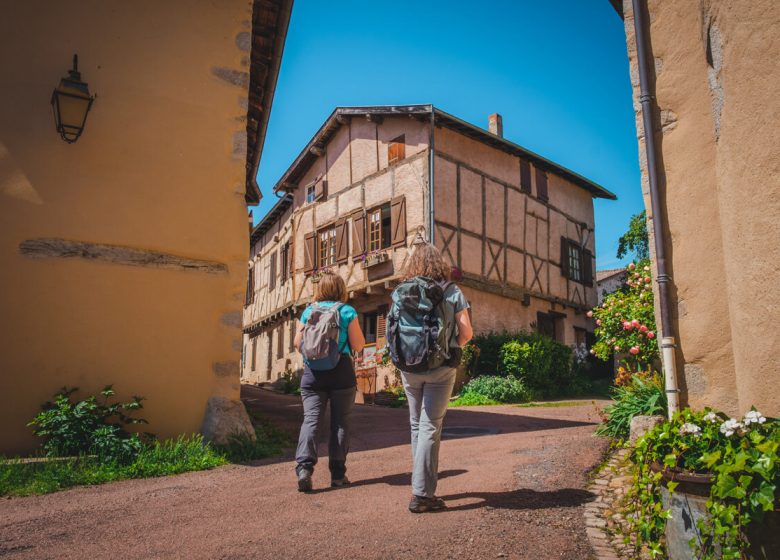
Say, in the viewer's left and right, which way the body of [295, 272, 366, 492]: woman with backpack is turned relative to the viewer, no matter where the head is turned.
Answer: facing away from the viewer and to the right of the viewer

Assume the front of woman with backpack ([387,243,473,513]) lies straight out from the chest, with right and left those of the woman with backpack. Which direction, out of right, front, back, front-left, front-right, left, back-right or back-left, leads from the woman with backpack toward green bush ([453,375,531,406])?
front-left

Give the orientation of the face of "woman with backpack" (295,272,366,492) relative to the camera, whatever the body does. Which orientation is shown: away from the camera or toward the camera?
away from the camera

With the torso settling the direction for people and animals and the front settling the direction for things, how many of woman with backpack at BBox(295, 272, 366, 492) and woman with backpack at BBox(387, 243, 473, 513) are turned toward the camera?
0

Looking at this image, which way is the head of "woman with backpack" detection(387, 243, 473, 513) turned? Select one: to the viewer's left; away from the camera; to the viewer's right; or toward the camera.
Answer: away from the camera

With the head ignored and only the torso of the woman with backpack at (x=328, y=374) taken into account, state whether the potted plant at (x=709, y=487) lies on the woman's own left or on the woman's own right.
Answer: on the woman's own right

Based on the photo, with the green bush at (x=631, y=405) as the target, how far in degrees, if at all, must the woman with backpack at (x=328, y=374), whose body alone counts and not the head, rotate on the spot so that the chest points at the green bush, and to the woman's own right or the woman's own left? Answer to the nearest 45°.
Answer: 0° — they already face it

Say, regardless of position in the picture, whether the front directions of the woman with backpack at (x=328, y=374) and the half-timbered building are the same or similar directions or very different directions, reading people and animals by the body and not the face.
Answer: very different directions

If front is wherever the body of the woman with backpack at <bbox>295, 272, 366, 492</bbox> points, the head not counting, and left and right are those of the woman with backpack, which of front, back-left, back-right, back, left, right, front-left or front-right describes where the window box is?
front-left
